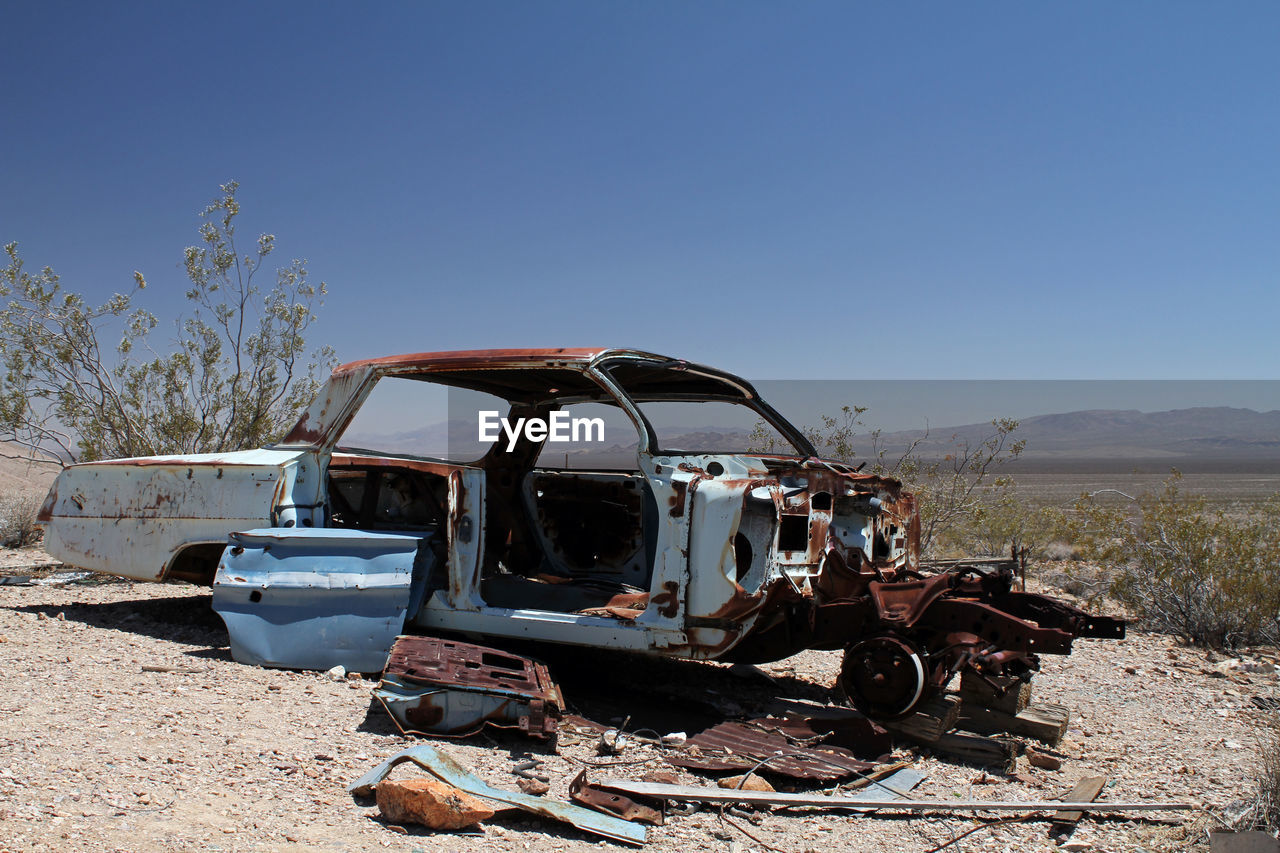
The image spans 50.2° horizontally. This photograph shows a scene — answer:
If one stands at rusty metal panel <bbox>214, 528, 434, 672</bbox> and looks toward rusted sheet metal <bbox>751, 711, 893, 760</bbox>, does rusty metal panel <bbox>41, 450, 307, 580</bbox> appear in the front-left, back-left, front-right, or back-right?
back-left

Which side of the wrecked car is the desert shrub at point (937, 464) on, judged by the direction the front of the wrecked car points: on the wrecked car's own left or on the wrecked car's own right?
on the wrecked car's own left

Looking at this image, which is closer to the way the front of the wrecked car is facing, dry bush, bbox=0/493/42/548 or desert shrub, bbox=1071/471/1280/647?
the desert shrub

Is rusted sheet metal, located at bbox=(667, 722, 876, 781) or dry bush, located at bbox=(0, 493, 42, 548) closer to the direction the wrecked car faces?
the rusted sheet metal

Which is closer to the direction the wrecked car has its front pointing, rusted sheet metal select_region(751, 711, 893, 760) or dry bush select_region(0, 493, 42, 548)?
the rusted sheet metal

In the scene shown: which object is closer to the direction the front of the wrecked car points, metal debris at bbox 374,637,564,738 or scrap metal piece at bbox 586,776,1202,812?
the scrap metal piece

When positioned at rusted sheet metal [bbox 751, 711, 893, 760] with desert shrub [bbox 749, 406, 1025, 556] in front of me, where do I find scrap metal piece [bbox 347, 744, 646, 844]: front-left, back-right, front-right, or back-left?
back-left

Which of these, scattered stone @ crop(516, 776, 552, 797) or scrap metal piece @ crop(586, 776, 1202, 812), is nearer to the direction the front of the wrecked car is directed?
the scrap metal piece

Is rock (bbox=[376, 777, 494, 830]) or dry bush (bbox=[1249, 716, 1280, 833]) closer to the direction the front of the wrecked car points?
the dry bush

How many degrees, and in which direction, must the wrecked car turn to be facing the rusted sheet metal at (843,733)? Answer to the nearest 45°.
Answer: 0° — it already faces it

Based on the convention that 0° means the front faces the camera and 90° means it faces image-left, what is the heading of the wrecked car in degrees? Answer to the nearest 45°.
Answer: approximately 315°
